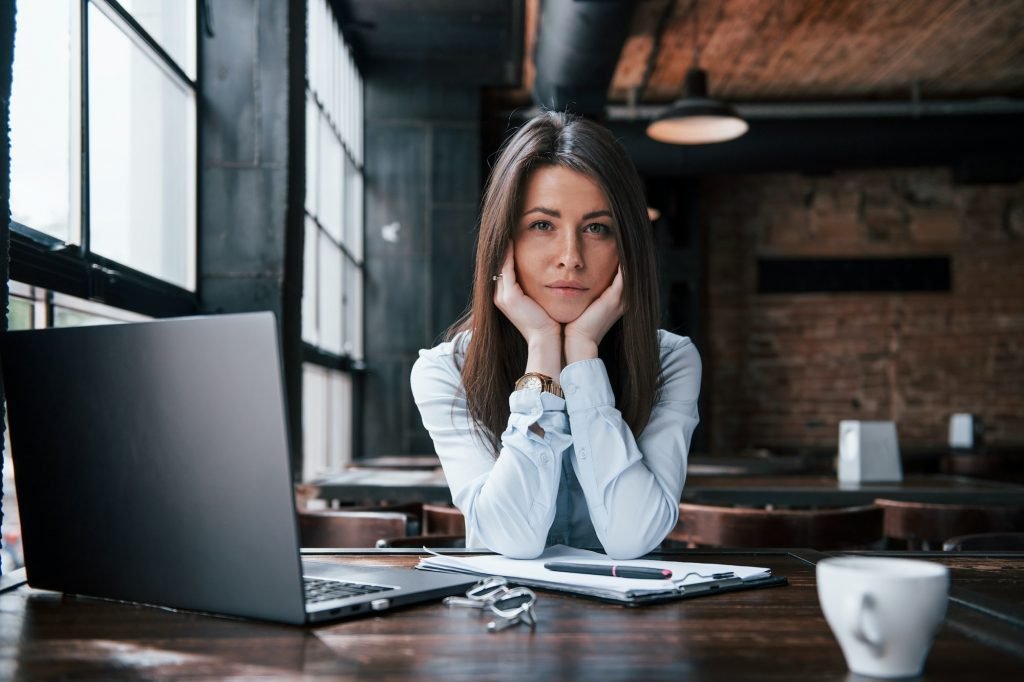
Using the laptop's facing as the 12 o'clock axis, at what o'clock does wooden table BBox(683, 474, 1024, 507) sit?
The wooden table is roughly at 12 o'clock from the laptop.

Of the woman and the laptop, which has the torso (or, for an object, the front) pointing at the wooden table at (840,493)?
the laptop

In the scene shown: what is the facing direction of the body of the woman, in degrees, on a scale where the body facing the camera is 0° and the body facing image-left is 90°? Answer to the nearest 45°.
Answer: approximately 0°

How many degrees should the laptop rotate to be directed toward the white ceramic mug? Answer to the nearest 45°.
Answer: approximately 90° to its right

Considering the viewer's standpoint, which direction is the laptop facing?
facing away from the viewer and to the right of the viewer

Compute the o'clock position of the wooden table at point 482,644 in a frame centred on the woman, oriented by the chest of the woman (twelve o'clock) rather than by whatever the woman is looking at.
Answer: The wooden table is roughly at 12 o'clock from the woman.

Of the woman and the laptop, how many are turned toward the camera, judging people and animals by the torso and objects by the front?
1

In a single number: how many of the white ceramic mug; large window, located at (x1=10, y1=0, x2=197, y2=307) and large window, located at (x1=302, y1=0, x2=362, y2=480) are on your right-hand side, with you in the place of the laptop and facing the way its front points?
1
